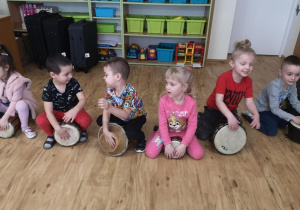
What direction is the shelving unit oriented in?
toward the camera

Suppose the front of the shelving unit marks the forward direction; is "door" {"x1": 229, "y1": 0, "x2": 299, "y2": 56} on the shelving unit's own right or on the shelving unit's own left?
on the shelving unit's own left

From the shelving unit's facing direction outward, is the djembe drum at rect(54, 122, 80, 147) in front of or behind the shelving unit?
in front
